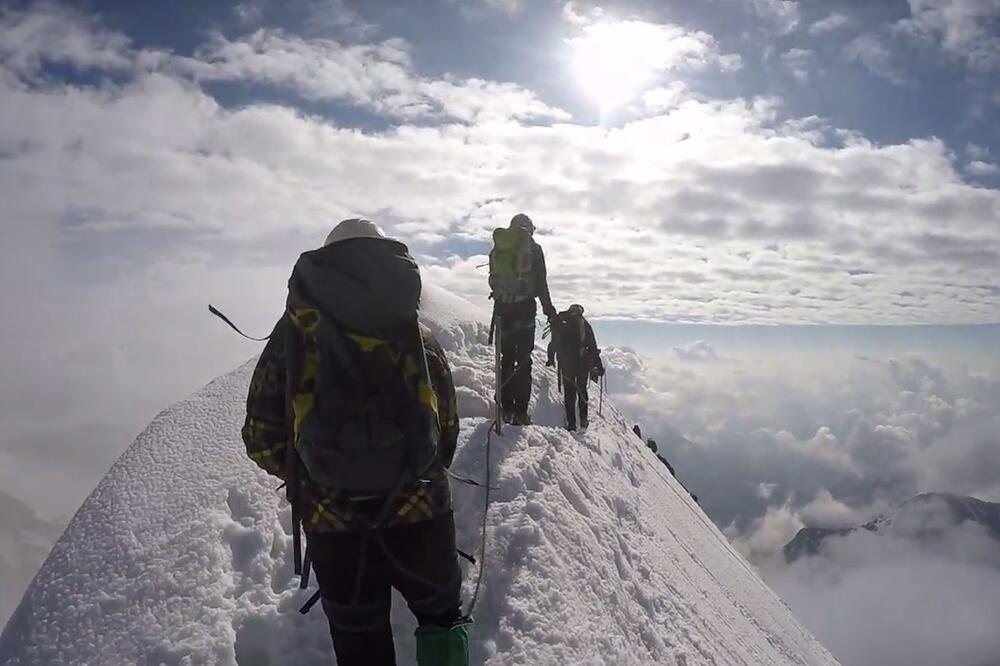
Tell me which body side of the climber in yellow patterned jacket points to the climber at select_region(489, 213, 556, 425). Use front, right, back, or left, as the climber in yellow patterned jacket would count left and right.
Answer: front

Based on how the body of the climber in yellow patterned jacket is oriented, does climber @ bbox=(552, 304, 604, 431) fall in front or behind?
in front

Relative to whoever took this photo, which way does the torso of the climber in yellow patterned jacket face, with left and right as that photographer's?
facing away from the viewer
